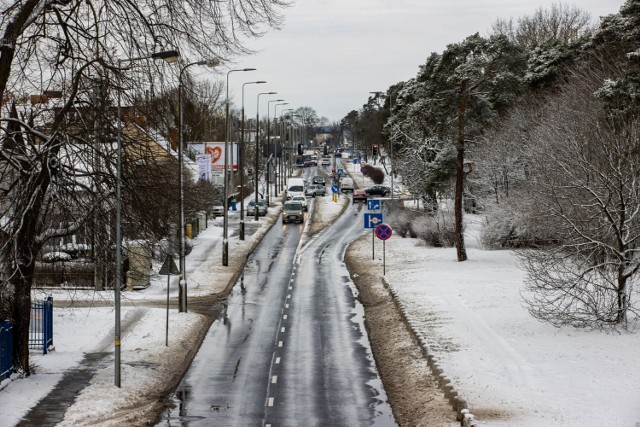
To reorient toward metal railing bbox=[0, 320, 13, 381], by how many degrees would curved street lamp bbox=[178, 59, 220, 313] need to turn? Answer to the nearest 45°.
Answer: approximately 135° to its right

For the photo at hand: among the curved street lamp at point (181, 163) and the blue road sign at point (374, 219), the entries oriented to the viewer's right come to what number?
1

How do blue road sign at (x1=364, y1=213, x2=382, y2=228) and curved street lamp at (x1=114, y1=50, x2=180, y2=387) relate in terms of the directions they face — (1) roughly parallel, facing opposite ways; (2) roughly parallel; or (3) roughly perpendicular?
roughly perpendicular

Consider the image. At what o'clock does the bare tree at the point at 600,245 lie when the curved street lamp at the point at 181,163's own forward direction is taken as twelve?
The bare tree is roughly at 1 o'clock from the curved street lamp.

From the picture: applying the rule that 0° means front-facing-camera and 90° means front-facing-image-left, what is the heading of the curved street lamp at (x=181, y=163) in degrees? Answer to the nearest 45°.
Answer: approximately 270°

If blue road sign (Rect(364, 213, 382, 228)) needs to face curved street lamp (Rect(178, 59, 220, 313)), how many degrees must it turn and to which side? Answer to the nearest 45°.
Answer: approximately 45° to its right

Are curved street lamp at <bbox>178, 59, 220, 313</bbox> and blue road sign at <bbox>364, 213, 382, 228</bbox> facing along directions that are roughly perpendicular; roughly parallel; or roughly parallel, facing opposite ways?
roughly perpendicular

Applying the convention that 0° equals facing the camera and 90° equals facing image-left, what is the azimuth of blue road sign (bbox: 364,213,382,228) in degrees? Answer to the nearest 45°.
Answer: approximately 0°

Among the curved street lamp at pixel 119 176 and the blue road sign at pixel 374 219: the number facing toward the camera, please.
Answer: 1

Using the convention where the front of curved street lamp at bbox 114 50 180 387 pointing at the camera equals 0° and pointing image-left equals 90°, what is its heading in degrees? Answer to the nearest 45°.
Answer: approximately 270°
